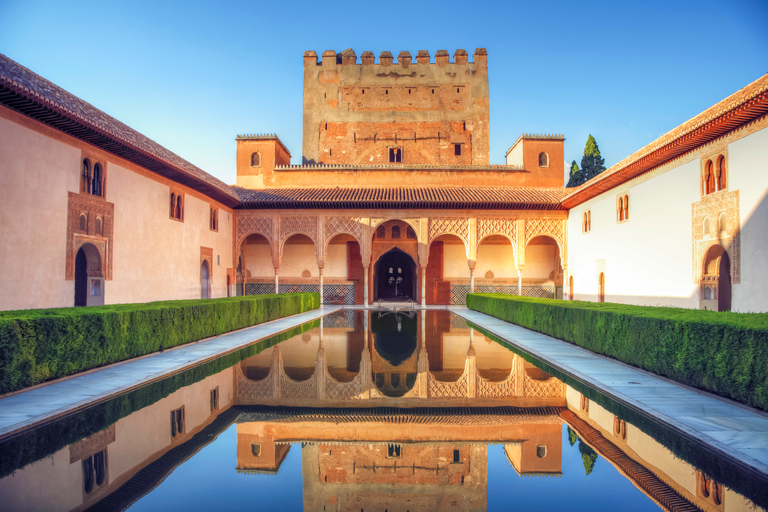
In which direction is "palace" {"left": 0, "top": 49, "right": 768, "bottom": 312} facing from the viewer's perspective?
toward the camera

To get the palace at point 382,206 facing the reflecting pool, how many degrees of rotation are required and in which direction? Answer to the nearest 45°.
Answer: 0° — it already faces it

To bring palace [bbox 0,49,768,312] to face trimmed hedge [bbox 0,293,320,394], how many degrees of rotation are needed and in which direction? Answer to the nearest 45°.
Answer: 0° — it already faces it

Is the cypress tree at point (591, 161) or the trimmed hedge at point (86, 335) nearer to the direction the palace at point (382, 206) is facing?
the trimmed hedge

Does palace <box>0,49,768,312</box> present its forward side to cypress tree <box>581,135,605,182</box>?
no

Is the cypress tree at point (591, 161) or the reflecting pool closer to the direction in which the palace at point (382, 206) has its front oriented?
the reflecting pool

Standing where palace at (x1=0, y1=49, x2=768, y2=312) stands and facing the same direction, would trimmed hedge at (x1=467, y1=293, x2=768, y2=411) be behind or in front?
in front
